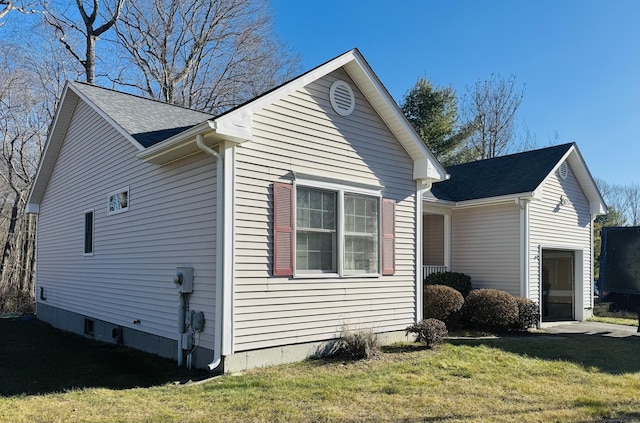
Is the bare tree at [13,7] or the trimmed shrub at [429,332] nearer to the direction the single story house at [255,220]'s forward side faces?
the trimmed shrub

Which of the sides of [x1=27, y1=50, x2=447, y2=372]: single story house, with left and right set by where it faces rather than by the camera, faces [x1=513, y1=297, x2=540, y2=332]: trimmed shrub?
left

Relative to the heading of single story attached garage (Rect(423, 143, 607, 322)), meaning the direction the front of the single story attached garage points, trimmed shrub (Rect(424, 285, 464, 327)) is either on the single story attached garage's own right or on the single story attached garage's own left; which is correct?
on the single story attached garage's own right

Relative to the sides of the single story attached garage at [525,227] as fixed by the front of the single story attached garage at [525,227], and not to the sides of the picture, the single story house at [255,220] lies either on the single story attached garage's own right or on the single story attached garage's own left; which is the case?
on the single story attached garage's own right

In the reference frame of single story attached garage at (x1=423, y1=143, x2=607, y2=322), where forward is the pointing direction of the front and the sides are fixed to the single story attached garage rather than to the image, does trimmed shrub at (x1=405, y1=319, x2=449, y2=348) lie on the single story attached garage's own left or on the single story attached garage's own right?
on the single story attached garage's own right
